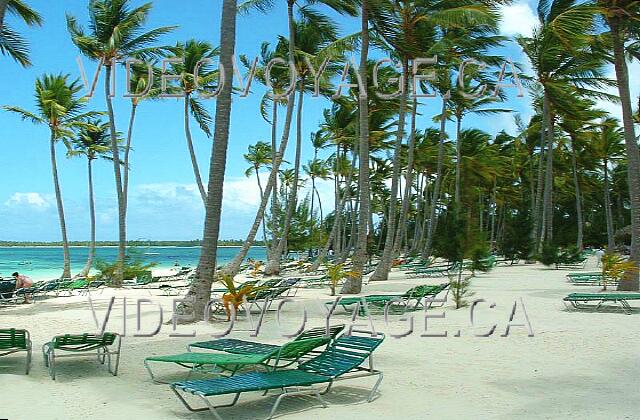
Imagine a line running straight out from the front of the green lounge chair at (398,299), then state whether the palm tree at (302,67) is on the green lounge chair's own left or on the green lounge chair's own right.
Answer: on the green lounge chair's own right

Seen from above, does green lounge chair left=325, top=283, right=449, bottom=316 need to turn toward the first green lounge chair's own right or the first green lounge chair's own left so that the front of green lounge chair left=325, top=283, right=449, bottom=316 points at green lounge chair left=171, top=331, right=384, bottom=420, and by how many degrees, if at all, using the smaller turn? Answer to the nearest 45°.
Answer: approximately 90° to the first green lounge chair's own left

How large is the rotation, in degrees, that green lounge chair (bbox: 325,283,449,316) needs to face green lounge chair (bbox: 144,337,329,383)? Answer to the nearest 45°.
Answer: approximately 90° to its left

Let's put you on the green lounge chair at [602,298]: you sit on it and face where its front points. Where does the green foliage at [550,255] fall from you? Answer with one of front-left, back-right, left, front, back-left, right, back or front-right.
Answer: right

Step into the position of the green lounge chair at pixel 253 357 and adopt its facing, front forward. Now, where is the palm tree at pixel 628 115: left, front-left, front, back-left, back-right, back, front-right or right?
back-right

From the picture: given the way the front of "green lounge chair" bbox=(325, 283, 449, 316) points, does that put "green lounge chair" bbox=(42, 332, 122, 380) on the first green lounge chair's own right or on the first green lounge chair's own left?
on the first green lounge chair's own left

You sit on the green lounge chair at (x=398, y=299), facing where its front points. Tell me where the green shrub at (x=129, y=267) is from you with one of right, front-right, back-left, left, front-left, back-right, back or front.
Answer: front-right

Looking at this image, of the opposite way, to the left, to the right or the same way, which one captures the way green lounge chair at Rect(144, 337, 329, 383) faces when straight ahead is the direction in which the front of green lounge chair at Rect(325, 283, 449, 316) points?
the same way

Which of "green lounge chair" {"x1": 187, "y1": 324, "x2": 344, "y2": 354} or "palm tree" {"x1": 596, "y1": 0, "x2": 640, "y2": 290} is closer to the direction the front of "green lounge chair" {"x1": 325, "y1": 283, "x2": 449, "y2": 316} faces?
the green lounge chair

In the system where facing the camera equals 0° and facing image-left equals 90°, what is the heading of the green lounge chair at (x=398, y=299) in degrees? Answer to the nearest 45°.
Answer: approximately 90°

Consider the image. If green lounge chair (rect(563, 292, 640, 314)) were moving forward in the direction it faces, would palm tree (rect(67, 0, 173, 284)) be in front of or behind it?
in front

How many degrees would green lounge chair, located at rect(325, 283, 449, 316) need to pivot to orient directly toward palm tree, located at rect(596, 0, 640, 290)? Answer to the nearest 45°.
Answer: approximately 135° to its right

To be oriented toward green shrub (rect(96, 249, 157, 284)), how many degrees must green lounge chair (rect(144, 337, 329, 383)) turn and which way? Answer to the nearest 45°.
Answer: approximately 90° to its right

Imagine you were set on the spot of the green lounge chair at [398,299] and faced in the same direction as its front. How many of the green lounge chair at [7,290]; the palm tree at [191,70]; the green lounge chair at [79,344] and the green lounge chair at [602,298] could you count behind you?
1

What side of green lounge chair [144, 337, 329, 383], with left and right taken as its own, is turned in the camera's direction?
left

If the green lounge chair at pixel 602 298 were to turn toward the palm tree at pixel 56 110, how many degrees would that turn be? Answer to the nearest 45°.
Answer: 0° — it already faces it

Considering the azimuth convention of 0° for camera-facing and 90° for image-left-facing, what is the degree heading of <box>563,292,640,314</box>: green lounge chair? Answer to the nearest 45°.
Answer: approximately 90°
